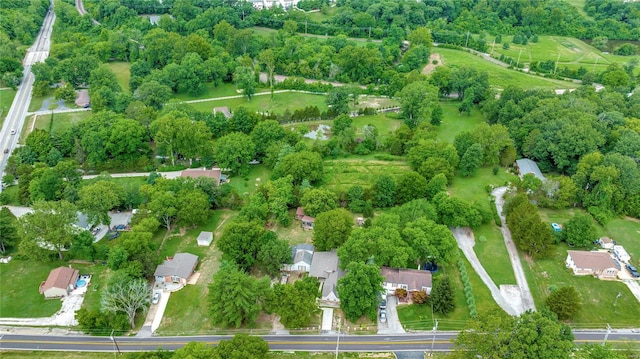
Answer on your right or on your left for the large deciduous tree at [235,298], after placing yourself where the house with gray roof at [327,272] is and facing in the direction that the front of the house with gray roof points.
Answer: on your right

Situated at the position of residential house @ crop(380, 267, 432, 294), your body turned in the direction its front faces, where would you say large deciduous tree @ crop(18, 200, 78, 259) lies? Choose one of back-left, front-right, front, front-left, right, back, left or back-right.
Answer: right

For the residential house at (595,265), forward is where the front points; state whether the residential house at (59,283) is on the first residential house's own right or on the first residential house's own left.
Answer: on the first residential house's own right

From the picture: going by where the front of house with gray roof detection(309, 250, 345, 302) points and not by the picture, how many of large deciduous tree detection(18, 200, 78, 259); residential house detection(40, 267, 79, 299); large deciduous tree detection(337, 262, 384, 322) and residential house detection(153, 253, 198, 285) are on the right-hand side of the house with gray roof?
3

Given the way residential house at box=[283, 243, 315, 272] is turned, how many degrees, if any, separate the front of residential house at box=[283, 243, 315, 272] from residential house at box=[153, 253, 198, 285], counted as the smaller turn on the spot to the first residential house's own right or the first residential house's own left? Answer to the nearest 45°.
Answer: approximately 90° to the first residential house's own right

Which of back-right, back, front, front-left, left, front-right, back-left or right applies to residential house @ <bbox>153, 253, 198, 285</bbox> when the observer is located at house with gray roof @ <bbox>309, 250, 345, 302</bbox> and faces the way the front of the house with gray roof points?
right

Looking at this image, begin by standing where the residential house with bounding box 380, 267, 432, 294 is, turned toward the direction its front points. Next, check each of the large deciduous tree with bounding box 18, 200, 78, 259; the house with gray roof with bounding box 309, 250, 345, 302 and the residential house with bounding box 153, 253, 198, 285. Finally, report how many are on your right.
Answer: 3

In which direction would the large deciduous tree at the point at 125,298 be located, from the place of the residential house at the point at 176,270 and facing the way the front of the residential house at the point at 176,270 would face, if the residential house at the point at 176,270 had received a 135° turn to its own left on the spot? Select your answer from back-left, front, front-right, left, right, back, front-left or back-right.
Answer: back

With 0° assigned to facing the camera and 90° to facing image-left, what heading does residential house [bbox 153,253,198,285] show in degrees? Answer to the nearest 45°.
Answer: approximately 0°

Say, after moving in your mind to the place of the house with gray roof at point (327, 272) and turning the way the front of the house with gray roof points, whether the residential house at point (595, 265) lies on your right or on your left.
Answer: on your left

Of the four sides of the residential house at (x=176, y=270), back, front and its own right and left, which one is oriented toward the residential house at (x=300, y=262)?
left
